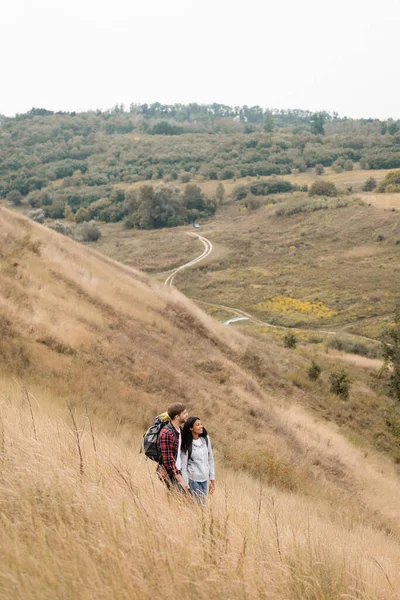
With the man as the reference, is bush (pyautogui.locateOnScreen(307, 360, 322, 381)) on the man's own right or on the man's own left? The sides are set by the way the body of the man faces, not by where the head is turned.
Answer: on the man's own left

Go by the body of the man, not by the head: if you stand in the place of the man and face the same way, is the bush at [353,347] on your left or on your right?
on your left

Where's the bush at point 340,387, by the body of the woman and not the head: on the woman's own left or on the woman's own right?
on the woman's own left

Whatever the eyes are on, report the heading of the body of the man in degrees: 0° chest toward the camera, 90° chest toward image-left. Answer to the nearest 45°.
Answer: approximately 270°

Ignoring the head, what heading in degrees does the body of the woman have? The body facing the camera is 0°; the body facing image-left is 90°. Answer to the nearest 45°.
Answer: approximately 315°

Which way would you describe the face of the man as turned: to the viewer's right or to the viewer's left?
to the viewer's right
